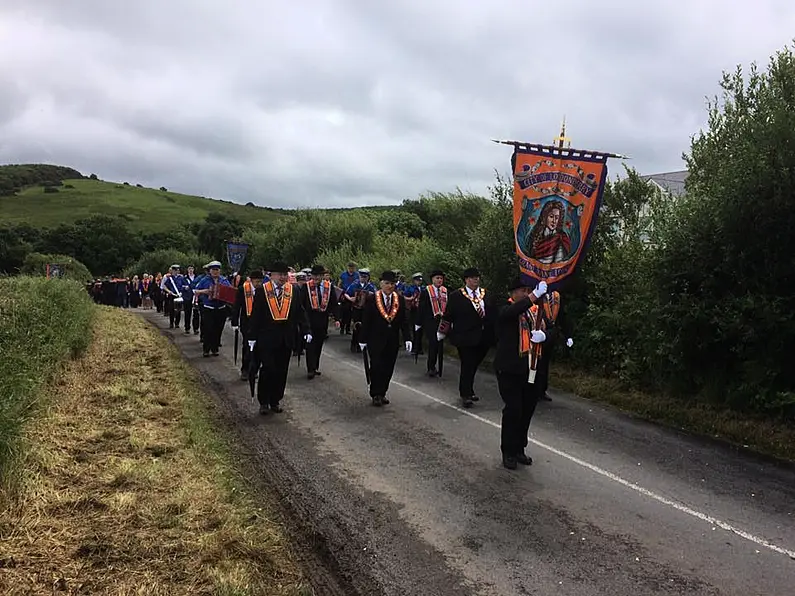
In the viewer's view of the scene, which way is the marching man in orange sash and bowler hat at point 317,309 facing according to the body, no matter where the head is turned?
toward the camera

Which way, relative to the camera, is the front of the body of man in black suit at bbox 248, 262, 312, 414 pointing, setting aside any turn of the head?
toward the camera

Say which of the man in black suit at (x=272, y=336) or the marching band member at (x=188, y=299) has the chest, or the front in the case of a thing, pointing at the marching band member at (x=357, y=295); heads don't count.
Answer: the marching band member at (x=188, y=299)

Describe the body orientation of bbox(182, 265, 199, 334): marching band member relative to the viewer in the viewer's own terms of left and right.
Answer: facing the viewer and to the right of the viewer

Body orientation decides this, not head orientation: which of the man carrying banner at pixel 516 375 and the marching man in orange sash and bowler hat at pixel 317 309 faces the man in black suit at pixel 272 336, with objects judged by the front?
the marching man in orange sash and bowler hat

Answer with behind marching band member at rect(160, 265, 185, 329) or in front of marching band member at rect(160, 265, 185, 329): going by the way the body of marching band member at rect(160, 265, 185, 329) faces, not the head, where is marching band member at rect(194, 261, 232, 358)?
in front

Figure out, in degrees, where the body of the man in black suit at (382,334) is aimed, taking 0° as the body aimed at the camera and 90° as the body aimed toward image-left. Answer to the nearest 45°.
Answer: approximately 0°

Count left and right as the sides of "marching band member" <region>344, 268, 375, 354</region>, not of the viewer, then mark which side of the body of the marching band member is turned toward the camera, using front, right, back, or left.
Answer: front

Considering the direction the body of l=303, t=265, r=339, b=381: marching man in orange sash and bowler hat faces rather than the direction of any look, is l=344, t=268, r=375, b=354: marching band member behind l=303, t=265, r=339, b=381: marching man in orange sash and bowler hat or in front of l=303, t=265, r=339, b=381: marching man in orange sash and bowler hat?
behind

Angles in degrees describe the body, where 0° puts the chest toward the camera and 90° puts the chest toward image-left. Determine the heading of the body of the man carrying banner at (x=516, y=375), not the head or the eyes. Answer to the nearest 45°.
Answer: approximately 315°

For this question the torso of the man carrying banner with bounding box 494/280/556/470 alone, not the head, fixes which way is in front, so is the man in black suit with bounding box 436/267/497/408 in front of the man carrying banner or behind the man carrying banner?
behind

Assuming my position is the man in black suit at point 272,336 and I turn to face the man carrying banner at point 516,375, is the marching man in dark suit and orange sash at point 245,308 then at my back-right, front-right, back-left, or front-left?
back-left
